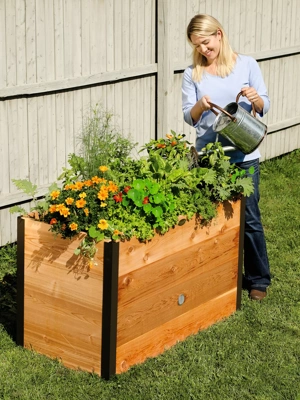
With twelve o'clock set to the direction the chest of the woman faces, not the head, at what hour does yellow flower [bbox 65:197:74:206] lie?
The yellow flower is roughly at 1 o'clock from the woman.

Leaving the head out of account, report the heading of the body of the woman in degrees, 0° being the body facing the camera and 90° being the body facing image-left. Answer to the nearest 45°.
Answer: approximately 0°

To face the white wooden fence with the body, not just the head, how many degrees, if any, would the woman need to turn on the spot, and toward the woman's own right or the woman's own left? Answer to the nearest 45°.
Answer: approximately 135° to the woman's own right

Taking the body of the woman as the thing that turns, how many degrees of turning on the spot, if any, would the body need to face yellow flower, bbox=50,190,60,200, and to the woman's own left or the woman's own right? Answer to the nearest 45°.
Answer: approximately 45° to the woman's own right

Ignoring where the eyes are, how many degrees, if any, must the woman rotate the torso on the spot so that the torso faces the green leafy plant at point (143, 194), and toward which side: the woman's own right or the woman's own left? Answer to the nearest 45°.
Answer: approximately 45° to the woman's own right

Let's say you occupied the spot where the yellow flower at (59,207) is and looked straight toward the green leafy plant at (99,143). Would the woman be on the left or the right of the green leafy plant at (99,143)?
right
